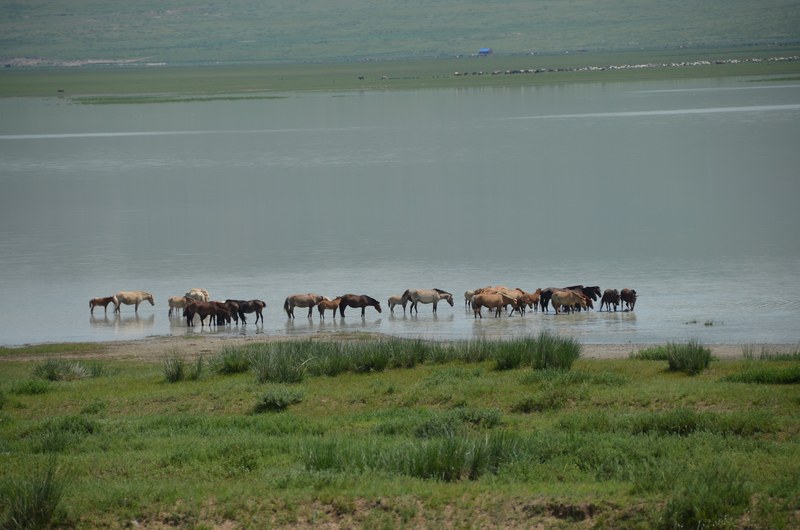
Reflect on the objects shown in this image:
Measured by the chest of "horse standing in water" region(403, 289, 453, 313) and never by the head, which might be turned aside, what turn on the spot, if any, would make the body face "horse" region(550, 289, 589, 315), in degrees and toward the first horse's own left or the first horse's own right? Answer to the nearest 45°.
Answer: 0° — it already faces it

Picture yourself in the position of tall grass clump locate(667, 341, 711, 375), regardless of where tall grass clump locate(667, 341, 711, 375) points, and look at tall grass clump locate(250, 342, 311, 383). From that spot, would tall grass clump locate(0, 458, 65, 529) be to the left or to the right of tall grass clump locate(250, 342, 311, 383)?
left

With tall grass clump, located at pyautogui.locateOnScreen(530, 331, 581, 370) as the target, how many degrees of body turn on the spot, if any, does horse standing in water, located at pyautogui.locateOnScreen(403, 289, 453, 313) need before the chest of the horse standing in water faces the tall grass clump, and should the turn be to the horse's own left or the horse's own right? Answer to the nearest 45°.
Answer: approximately 90° to the horse's own right

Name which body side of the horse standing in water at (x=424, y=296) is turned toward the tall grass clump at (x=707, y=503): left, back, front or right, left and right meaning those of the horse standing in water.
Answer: right

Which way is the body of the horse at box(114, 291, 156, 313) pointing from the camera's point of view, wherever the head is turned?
to the viewer's right

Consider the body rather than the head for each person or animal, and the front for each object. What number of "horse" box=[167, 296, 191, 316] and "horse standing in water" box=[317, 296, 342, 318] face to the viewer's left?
0

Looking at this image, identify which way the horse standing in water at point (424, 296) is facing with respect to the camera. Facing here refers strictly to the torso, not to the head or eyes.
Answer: to the viewer's right
